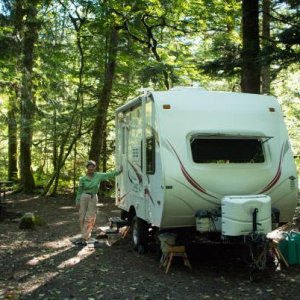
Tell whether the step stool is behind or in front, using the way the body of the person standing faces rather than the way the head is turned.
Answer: in front

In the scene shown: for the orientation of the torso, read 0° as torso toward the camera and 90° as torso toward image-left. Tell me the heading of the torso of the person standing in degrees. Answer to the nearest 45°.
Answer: approximately 0°

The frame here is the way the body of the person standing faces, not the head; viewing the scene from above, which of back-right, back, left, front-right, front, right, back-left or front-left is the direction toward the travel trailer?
front-left
